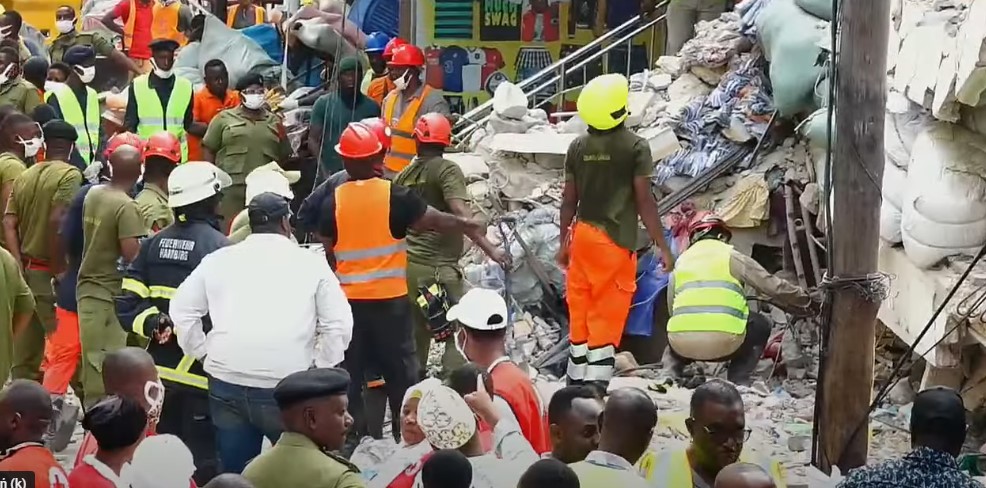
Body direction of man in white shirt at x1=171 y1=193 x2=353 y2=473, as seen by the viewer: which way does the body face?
away from the camera

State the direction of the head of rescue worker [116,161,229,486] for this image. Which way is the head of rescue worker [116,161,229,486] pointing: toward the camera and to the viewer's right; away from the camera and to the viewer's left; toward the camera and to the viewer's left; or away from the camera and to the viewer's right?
away from the camera and to the viewer's right

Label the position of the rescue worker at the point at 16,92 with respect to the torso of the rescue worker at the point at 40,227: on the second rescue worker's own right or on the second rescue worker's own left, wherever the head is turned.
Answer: on the second rescue worker's own left

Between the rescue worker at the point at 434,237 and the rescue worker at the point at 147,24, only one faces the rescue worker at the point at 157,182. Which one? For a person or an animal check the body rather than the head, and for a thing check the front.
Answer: the rescue worker at the point at 147,24

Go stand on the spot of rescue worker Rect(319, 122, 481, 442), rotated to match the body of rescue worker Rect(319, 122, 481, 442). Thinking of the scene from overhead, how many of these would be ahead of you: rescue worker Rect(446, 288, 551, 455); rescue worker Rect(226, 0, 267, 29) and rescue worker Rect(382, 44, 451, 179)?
2

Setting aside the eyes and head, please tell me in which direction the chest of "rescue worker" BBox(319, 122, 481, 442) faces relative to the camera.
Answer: away from the camera

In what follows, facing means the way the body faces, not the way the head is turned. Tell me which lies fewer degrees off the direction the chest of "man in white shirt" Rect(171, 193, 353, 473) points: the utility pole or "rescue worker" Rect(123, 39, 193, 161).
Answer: the rescue worker

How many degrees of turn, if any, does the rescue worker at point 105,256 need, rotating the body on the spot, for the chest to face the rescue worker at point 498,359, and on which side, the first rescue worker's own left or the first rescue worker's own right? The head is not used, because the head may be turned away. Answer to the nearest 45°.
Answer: approximately 90° to the first rescue worker's own right
